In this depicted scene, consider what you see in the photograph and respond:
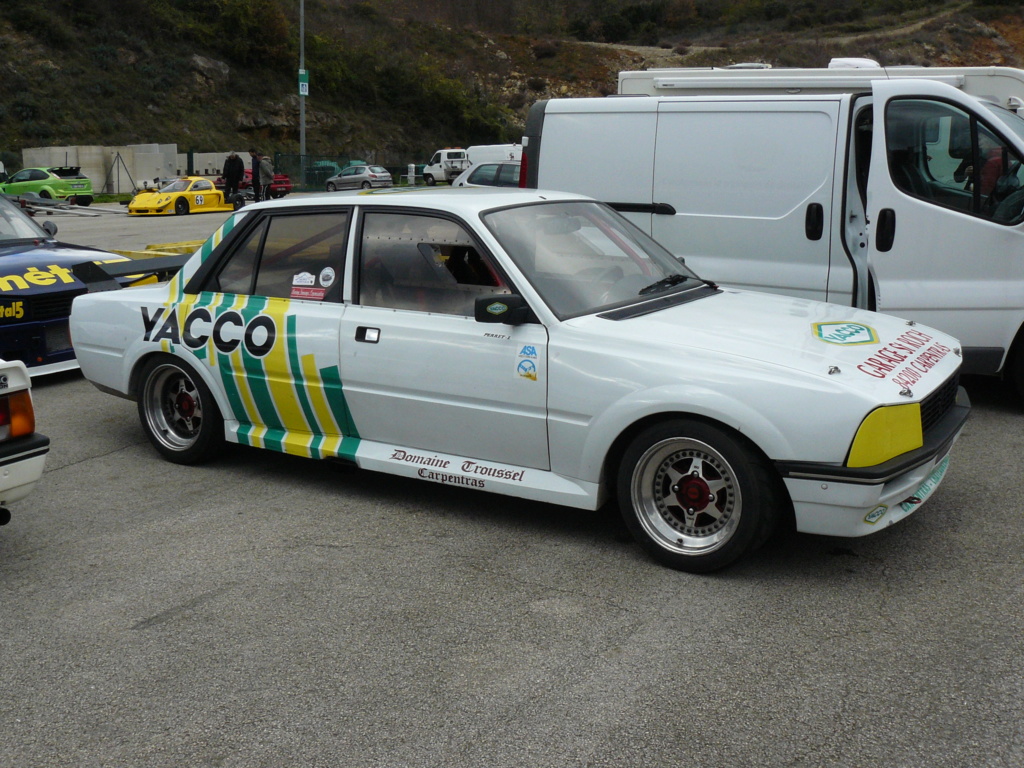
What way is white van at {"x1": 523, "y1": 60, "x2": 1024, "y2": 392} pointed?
to the viewer's right

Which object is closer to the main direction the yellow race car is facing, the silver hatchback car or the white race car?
the white race car

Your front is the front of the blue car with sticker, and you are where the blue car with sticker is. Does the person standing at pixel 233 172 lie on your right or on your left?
on your left

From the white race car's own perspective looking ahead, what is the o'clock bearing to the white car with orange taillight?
The white car with orange taillight is roughly at 4 o'clock from the white race car.

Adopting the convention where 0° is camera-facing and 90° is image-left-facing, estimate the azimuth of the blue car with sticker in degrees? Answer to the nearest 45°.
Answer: approximately 315°
